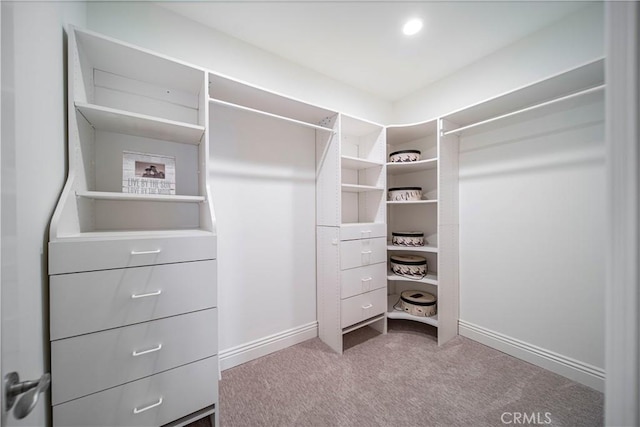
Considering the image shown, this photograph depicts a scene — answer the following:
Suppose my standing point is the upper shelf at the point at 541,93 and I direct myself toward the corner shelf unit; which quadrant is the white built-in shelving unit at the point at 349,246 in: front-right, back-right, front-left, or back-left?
front-left

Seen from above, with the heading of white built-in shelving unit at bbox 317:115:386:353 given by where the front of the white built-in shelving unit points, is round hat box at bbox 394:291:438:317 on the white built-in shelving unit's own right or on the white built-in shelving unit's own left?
on the white built-in shelving unit's own left

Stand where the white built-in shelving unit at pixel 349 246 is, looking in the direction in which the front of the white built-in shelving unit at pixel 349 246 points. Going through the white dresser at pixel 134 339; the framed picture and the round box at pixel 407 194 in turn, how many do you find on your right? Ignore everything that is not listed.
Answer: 2

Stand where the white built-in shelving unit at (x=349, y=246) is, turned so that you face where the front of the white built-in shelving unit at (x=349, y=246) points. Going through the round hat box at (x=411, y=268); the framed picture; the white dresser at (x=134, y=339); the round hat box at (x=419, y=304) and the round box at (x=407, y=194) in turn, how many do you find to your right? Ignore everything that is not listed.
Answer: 2

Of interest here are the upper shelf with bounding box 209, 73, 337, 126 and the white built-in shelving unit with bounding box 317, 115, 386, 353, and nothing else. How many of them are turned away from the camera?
0

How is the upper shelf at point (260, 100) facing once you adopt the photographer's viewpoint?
facing the viewer and to the right of the viewer

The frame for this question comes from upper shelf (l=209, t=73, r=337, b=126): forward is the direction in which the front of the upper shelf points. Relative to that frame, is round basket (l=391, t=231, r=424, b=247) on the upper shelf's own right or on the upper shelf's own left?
on the upper shelf's own left

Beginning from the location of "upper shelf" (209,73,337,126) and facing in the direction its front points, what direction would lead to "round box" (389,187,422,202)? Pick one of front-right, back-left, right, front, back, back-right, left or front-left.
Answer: front-left
